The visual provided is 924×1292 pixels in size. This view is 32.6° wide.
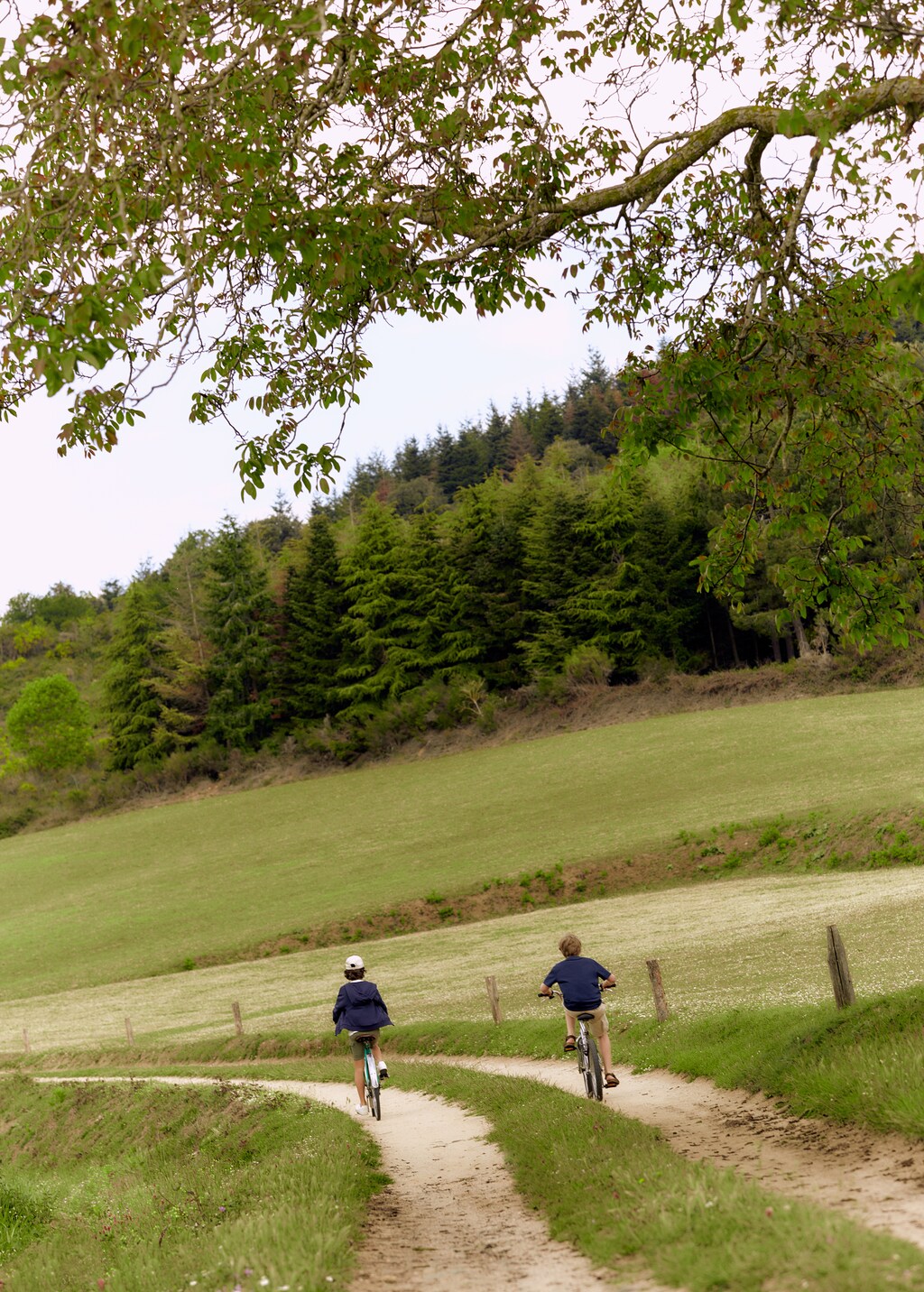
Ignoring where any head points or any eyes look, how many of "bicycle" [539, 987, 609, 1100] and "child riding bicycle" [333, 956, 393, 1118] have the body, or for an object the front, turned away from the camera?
2

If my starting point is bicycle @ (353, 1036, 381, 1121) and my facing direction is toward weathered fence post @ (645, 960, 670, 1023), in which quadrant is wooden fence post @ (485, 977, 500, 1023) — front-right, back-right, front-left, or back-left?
front-left

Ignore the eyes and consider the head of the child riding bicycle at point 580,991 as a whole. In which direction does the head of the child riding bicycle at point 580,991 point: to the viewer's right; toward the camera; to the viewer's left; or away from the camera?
away from the camera

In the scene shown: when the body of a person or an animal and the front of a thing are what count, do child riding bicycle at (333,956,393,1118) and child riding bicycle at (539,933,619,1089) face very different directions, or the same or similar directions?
same or similar directions

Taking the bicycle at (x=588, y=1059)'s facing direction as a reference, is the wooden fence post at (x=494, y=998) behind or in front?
in front

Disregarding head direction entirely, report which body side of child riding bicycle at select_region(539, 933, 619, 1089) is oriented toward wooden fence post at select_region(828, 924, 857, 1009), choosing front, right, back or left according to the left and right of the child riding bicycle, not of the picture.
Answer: right

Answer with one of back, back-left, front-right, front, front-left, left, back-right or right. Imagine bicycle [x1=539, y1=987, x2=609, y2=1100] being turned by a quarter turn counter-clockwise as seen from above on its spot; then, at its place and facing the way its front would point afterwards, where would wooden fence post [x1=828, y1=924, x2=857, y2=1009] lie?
back

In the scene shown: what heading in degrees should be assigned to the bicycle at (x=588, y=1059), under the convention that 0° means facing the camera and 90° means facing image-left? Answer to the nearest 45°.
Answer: approximately 180°

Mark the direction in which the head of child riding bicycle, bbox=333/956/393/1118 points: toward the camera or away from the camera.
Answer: away from the camera

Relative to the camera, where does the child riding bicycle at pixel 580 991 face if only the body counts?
away from the camera

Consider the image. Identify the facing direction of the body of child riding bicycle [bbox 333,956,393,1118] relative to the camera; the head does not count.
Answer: away from the camera
